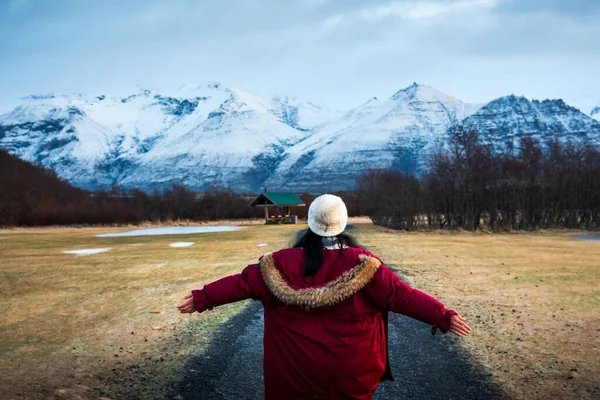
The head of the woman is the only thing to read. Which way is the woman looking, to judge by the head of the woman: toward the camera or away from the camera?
away from the camera

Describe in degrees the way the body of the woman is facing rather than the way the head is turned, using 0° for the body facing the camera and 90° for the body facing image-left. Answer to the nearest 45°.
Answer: approximately 180°
